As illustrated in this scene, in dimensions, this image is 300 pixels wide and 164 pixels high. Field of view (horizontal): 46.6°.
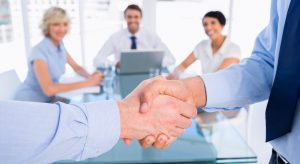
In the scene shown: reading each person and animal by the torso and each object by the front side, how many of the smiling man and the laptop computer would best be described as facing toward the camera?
1

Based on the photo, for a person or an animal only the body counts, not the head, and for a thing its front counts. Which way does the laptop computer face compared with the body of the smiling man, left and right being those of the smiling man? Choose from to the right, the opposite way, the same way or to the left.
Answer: the opposite way

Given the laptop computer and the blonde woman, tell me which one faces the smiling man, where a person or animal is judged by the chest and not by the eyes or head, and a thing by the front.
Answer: the laptop computer

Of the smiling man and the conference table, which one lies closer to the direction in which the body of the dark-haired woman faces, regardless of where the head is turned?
the conference table

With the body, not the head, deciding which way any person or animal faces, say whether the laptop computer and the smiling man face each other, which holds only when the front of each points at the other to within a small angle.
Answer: yes

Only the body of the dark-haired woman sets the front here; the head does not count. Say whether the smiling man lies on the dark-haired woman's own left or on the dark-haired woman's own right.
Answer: on the dark-haired woman's own right

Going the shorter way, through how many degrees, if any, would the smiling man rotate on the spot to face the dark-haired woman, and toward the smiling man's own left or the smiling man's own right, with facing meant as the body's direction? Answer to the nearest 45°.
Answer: approximately 45° to the smiling man's own left

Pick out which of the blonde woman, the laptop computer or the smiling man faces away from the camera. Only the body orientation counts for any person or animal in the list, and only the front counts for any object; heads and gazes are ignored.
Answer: the laptop computer

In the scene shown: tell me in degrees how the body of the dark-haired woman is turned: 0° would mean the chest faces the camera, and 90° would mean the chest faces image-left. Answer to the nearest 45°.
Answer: approximately 45°

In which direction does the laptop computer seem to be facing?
away from the camera

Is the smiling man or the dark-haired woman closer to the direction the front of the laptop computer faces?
the smiling man

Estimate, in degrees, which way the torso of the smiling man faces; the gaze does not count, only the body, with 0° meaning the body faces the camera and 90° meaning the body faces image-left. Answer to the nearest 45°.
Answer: approximately 0°

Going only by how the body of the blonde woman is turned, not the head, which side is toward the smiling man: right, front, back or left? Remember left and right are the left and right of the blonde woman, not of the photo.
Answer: left
